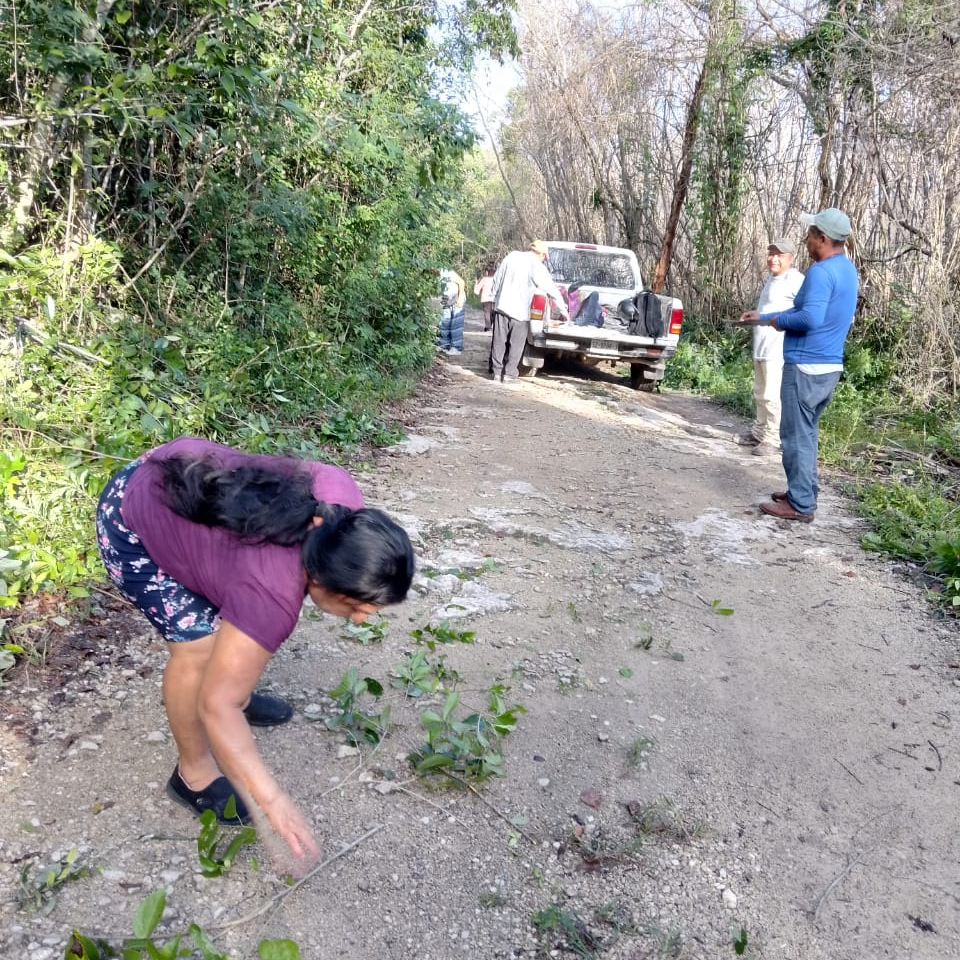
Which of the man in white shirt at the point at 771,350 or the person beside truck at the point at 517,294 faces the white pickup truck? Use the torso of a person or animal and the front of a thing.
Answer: the person beside truck

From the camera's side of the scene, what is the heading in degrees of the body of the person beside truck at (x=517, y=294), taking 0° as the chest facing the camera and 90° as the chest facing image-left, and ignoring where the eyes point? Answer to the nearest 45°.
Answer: approximately 225°

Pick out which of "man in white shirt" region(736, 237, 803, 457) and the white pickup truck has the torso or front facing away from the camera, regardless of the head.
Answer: the white pickup truck

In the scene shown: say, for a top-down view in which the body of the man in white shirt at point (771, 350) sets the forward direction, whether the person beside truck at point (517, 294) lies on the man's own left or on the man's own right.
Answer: on the man's own right

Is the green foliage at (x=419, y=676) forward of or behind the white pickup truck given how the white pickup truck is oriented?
behind

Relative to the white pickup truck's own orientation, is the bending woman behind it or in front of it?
behind

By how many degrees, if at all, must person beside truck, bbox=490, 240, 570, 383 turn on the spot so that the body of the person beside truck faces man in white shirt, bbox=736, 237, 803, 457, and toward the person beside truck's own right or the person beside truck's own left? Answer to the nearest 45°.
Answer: approximately 90° to the person beside truck's own right

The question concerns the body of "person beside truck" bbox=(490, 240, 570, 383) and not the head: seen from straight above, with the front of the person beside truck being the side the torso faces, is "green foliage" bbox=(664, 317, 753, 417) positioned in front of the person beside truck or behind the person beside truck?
in front

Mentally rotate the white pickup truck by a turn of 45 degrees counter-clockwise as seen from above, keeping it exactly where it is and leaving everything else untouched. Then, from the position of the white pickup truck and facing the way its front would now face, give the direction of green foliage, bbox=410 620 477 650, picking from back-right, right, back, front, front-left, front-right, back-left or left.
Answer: back-left

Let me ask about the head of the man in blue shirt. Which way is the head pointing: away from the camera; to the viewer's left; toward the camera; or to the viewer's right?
to the viewer's left

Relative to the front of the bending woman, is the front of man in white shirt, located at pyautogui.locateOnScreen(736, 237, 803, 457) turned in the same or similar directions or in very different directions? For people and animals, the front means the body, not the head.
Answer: very different directions

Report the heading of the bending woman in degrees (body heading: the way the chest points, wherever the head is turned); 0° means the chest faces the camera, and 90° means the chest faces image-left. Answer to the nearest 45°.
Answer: approximately 270°

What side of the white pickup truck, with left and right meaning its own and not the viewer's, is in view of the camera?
back

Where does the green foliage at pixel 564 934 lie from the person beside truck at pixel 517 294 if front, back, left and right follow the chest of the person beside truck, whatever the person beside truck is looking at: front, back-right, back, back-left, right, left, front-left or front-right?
back-right

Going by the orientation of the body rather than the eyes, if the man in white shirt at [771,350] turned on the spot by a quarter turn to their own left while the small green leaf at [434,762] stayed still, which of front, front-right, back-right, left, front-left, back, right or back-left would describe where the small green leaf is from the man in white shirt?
front-right

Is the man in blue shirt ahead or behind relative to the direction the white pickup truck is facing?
behind
